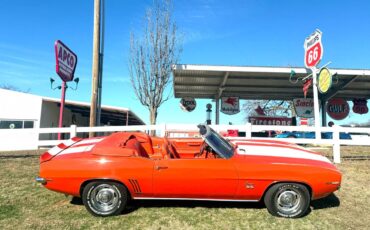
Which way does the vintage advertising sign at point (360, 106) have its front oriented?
toward the camera

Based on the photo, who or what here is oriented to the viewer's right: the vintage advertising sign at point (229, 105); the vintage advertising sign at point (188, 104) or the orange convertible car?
the orange convertible car

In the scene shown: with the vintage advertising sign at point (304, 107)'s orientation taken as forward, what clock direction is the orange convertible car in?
The orange convertible car is roughly at 12 o'clock from the vintage advertising sign.

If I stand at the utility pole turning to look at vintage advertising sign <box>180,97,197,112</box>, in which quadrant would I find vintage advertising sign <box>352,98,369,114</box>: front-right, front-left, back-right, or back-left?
front-right

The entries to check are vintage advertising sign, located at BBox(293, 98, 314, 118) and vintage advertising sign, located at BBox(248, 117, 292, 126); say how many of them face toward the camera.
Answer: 2

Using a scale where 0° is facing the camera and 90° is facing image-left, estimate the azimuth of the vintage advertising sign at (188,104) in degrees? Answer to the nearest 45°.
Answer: approximately 0°

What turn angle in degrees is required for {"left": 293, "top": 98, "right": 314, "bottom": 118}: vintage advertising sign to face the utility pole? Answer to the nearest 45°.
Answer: approximately 45° to its right

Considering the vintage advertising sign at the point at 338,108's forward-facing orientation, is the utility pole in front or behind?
in front

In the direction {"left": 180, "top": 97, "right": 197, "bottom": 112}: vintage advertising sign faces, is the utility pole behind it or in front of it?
in front

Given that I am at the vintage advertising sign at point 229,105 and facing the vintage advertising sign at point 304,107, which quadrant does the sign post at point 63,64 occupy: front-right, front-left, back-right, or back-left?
back-right

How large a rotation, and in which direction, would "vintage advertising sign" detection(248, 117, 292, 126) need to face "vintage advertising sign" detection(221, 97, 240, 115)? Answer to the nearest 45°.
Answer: approximately 45° to its right

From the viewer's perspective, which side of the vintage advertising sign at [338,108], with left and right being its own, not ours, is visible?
front

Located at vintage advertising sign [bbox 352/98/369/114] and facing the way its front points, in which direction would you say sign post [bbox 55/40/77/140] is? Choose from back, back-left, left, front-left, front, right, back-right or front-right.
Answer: front-right
